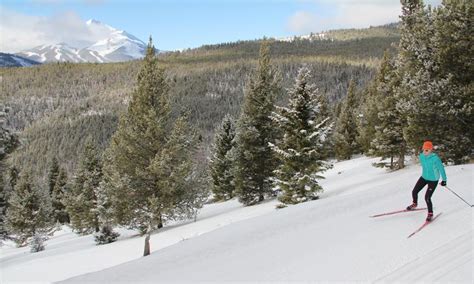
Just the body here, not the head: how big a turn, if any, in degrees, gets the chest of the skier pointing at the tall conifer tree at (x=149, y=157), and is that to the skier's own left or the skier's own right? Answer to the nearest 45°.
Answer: approximately 90° to the skier's own right

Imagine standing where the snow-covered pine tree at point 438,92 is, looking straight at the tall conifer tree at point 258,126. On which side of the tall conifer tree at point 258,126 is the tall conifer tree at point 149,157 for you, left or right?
left

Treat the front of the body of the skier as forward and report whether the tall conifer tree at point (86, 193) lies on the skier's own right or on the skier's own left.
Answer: on the skier's own right

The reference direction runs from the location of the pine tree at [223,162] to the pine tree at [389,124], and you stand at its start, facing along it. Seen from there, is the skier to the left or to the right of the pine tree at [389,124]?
right

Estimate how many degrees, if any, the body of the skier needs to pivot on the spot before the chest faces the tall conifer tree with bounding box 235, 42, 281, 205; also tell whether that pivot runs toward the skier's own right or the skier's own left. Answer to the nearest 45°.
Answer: approximately 90° to the skier's own right

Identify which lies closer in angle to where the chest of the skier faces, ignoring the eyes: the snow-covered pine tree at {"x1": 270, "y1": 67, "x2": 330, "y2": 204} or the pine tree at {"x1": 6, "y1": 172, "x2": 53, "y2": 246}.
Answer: the pine tree

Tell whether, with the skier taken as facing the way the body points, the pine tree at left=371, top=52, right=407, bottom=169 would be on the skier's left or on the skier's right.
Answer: on the skier's right

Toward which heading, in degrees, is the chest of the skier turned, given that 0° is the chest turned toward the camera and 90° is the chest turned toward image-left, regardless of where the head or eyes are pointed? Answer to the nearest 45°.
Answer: approximately 45°

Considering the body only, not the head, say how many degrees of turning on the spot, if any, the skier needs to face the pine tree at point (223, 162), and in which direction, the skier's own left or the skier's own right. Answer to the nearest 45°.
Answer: approximately 90° to the skier's own right
